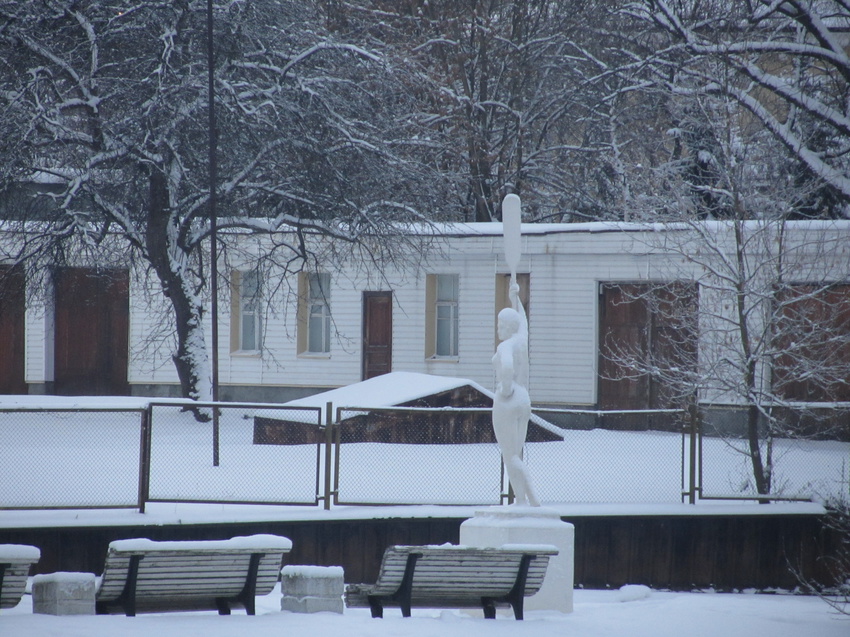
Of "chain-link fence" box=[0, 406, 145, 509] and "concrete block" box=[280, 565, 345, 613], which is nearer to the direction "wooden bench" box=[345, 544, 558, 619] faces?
the chain-link fence

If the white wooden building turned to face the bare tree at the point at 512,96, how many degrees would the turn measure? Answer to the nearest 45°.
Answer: approximately 180°

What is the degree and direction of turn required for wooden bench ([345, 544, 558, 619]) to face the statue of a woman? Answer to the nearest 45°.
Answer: approximately 45° to its right

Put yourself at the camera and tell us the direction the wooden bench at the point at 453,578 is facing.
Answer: facing away from the viewer and to the left of the viewer

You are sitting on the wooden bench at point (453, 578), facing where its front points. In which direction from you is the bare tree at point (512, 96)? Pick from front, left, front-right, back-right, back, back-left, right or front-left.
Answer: front-right

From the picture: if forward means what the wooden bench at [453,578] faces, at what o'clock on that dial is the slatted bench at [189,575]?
The slatted bench is roughly at 10 o'clock from the wooden bench.

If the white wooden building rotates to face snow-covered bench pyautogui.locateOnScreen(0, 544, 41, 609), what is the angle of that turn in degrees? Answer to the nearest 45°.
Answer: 0° — it already faces it

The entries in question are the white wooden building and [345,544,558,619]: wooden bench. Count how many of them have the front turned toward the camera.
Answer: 1

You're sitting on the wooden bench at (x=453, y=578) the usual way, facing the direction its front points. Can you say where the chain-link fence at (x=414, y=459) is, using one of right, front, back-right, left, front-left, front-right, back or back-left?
front-right

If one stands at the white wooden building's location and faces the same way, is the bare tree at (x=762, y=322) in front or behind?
in front

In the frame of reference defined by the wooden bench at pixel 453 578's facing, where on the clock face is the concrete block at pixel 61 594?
The concrete block is roughly at 10 o'clock from the wooden bench.

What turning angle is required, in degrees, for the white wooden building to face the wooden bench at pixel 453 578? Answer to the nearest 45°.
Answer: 0° — it already faces it

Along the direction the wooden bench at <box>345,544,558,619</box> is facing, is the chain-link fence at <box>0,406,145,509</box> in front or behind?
in front
